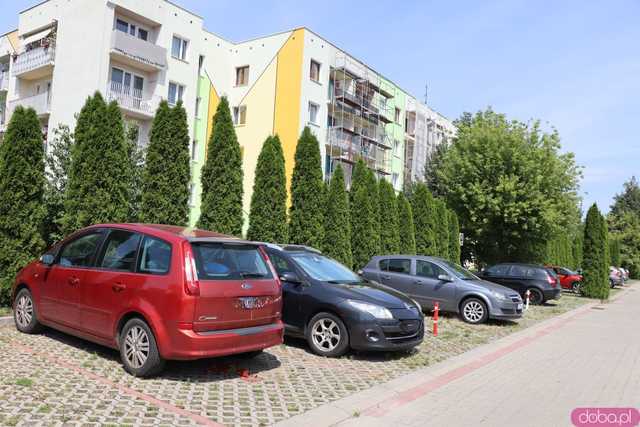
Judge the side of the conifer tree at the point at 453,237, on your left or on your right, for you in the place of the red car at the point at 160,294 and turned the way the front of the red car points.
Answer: on your right

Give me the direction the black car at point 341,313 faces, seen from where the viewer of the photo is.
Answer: facing the viewer and to the right of the viewer

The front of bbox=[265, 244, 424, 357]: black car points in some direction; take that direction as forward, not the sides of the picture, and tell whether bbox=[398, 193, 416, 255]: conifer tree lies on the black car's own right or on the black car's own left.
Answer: on the black car's own left

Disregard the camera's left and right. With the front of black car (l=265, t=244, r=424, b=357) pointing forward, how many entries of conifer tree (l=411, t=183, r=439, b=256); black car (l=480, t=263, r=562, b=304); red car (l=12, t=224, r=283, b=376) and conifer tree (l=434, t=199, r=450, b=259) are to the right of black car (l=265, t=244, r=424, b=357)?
1

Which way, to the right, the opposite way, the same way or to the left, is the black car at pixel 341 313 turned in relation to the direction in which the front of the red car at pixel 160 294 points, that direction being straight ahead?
the opposite way

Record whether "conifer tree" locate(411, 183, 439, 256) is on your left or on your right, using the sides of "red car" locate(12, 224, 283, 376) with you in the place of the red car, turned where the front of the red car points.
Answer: on your right

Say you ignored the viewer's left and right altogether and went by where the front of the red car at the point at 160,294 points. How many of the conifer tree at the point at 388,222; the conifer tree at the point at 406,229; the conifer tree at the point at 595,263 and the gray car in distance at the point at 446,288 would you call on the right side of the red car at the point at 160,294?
4

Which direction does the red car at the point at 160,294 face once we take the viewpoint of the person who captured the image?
facing away from the viewer and to the left of the viewer

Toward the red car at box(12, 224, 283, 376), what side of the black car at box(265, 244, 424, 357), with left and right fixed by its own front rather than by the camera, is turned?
right

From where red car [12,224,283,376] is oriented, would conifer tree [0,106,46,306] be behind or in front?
in front

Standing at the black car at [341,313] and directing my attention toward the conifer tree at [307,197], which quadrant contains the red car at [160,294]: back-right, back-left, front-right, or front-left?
back-left

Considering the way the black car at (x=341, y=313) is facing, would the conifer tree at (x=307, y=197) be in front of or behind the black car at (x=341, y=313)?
behind

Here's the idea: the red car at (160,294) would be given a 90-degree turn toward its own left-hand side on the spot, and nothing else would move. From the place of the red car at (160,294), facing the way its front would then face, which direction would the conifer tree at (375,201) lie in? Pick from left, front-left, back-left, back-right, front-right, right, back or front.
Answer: back

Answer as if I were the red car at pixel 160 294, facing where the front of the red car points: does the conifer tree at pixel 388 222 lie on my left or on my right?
on my right
